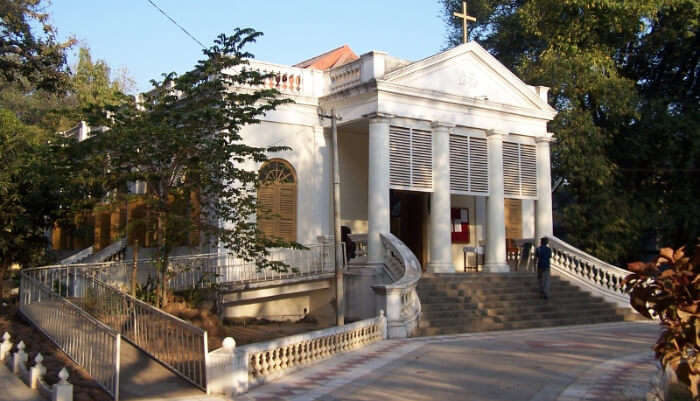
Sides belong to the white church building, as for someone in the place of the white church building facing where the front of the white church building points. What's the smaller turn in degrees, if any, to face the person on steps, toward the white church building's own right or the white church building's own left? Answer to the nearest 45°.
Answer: approximately 45° to the white church building's own left

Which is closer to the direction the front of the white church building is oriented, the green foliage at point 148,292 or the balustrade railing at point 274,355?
the balustrade railing

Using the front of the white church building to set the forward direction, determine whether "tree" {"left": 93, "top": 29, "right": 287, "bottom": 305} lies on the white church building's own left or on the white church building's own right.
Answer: on the white church building's own right

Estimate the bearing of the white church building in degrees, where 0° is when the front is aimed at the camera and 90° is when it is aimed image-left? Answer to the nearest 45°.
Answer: approximately 315°

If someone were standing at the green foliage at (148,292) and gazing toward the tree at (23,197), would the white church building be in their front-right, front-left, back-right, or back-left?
back-right

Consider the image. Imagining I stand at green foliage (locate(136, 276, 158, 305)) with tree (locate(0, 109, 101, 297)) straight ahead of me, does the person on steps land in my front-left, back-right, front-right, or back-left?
back-right

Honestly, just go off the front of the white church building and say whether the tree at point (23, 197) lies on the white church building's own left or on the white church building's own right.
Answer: on the white church building's own right

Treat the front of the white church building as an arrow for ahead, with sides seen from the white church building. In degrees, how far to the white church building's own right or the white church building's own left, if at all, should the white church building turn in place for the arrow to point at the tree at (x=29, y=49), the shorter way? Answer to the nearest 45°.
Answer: approximately 90° to the white church building's own right

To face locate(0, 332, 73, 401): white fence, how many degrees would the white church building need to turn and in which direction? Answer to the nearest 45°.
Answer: approximately 90° to its right

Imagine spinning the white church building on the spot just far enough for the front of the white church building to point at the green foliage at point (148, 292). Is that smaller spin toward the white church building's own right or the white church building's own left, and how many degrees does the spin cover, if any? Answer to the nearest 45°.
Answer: approximately 90° to the white church building's own right

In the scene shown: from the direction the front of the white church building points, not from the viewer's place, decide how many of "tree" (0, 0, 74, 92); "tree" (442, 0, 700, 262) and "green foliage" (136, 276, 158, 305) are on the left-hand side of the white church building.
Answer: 1

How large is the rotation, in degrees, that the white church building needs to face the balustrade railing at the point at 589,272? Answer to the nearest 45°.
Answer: approximately 45° to its left
